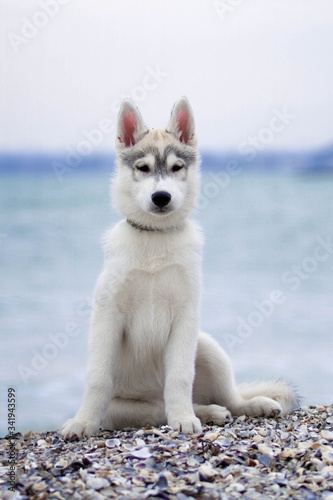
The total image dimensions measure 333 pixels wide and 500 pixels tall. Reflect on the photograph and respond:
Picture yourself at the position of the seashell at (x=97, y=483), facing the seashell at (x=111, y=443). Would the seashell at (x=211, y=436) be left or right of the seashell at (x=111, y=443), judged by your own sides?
right

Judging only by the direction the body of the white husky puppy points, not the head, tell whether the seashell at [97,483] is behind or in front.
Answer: in front

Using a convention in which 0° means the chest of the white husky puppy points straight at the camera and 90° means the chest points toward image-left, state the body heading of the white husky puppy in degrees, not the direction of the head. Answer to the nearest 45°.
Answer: approximately 0°

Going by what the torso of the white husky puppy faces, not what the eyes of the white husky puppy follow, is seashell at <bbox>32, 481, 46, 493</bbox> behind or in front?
in front

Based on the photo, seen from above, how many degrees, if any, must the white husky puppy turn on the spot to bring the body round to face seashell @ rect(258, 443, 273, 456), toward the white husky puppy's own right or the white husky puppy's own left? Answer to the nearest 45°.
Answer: approximately 45° to the white husky puppy's own left
